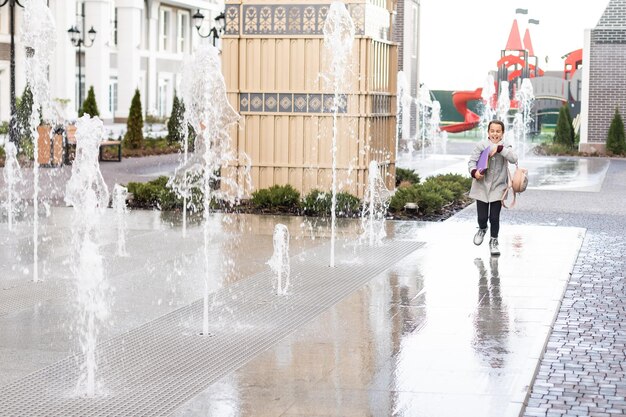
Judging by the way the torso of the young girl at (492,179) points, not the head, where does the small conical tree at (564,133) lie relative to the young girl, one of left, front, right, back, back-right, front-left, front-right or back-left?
back

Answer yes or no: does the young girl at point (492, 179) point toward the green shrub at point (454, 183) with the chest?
no

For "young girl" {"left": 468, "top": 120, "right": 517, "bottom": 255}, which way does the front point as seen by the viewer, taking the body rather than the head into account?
toward the camera

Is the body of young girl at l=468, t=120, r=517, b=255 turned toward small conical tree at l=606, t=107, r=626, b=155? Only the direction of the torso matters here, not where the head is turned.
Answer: no

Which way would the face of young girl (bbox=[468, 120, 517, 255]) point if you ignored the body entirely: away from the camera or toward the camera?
toward the camera

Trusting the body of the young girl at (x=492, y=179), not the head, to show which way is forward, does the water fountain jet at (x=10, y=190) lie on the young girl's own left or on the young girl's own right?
on the young girl's own right

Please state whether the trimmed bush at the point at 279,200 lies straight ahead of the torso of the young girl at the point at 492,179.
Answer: no

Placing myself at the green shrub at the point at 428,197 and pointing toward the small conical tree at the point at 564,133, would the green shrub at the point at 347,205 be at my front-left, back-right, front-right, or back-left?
back-left

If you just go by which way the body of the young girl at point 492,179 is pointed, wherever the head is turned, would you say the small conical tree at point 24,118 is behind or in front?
behind

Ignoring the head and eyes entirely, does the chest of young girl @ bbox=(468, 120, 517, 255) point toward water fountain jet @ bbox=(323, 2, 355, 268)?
no

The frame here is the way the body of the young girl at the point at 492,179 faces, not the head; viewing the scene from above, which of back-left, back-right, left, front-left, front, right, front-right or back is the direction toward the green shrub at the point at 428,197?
back

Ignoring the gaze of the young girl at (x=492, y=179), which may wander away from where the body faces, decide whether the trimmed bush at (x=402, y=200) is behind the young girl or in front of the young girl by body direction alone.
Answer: behind

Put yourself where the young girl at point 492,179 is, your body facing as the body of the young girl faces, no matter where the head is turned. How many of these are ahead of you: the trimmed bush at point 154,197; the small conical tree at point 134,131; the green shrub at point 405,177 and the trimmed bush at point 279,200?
0

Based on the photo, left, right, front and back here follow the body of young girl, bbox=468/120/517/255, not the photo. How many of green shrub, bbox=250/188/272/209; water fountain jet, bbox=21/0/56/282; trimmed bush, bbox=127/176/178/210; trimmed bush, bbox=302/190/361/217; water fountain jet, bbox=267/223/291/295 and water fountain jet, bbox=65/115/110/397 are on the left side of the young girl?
0

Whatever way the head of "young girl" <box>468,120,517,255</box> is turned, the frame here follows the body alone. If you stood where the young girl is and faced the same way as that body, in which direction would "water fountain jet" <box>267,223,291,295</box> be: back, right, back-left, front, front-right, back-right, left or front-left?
front-right
